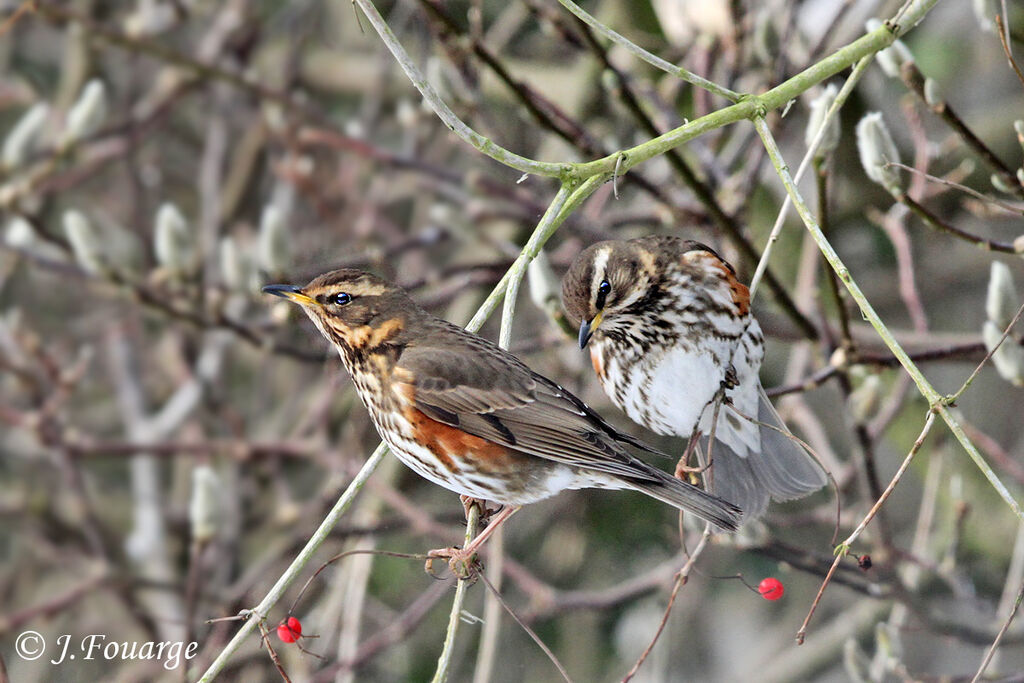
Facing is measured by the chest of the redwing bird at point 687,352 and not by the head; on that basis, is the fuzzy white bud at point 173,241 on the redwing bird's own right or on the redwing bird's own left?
on the redwing bird's own right

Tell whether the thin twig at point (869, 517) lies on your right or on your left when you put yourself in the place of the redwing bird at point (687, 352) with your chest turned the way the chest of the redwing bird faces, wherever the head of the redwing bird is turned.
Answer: on your left

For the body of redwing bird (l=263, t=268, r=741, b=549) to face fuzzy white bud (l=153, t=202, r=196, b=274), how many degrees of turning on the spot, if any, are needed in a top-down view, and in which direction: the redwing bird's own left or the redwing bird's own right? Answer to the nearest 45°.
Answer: approximately 45° to the redwing bird's own right

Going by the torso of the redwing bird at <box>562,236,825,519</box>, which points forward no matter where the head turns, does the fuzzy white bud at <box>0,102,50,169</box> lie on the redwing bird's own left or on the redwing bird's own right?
on the redwing bird's own right

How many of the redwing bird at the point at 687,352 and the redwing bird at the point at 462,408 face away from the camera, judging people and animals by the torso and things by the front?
0

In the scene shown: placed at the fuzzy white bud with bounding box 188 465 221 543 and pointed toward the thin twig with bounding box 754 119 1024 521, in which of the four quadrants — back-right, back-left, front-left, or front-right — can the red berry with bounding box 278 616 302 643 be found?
front-right

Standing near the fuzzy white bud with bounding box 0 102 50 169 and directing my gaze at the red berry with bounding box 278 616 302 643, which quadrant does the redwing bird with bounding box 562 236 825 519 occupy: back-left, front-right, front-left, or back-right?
front-left

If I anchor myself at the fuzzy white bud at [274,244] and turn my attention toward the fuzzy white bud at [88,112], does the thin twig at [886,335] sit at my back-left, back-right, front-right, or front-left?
back-left

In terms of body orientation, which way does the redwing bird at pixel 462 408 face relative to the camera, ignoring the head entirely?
to the viewer's left
